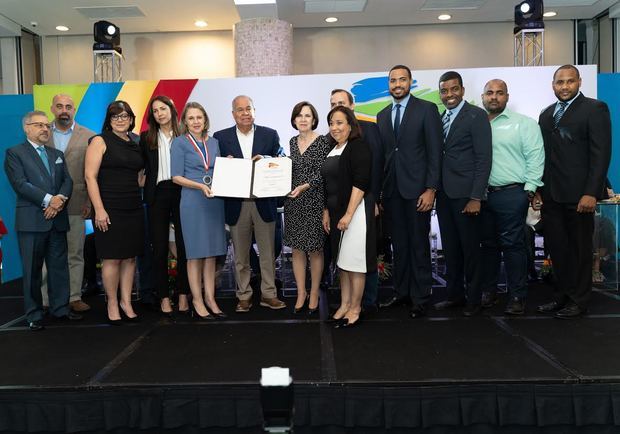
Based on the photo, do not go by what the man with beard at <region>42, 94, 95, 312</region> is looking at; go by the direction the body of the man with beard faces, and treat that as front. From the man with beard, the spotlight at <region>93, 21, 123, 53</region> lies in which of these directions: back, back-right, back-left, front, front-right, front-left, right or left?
back

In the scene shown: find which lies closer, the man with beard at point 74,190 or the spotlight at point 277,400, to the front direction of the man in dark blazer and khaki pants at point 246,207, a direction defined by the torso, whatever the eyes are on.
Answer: the spotlight

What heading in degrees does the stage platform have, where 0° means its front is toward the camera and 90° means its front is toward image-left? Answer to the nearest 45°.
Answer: approximately 0°

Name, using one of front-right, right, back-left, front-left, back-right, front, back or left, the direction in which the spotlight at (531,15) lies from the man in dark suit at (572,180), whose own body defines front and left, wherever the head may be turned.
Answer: back-right

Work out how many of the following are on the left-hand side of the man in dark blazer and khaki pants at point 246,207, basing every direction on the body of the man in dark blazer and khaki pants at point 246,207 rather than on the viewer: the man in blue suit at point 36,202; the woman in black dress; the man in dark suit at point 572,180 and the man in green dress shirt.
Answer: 2

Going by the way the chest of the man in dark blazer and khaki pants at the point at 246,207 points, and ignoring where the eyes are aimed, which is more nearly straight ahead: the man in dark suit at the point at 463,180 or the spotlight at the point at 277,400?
the spotlight

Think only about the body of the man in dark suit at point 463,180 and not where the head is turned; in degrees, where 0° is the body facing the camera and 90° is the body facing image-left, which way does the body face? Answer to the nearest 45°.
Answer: approximately 45°

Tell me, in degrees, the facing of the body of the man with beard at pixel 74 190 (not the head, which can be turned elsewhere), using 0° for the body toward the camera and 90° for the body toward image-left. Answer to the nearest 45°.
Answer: approximately 0°
